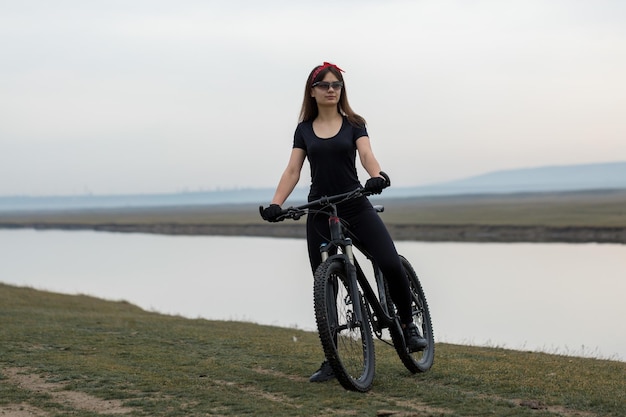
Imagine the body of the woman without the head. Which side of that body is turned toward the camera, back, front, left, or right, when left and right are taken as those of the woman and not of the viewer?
front

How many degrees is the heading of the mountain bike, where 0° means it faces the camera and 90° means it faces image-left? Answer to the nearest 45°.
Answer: approximately 45°
